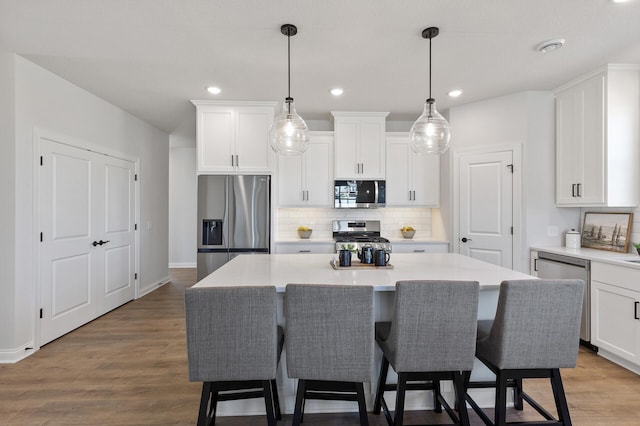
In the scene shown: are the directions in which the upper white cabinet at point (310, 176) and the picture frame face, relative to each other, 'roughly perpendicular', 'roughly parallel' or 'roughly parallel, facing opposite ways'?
roughly perpendicular

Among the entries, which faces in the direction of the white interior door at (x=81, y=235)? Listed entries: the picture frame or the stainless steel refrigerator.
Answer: the picture frame

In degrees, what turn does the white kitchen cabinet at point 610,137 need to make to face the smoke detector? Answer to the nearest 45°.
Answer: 0° — it already faces it

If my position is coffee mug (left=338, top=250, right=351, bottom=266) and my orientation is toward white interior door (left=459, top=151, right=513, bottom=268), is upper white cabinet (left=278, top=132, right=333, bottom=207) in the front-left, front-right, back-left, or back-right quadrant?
front-left

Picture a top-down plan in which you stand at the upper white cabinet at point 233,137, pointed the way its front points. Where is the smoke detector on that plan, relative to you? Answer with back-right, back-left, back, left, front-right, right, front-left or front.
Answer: front-left

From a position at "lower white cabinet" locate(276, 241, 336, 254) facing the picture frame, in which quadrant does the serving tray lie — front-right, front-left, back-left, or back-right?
front-right

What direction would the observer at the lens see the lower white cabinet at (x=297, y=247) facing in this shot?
facing the viewer

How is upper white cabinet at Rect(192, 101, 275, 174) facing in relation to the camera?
toward the camera

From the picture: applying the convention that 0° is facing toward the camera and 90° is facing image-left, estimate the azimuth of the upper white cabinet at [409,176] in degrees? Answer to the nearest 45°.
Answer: approximately 0°

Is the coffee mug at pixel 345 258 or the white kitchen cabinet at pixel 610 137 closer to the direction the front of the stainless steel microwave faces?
the coffee mug

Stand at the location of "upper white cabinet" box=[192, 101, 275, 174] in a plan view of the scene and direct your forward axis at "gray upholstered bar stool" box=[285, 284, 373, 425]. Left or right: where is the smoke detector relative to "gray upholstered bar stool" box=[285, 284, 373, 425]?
left

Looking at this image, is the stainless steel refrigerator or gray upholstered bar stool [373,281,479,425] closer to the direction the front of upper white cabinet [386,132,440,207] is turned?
the gray upholstered bar stool

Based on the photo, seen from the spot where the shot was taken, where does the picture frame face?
facing the viewer and to the left of the viewer

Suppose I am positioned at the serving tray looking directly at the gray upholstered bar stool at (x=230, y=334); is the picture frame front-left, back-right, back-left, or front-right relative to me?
back-left

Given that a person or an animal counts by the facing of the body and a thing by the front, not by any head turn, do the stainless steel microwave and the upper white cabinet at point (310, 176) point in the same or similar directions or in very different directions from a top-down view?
same or similar directions

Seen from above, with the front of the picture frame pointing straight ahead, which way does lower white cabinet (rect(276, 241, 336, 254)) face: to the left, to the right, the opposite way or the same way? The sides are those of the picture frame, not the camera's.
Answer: to the left

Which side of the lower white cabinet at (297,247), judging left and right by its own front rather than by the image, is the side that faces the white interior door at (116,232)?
right
